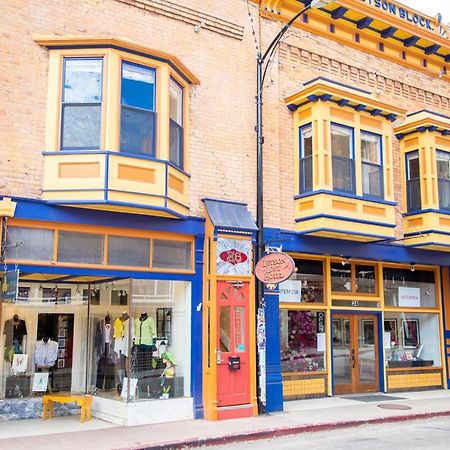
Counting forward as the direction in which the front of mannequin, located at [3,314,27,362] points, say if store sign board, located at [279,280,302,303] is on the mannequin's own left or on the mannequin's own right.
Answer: on the mannequin's own left

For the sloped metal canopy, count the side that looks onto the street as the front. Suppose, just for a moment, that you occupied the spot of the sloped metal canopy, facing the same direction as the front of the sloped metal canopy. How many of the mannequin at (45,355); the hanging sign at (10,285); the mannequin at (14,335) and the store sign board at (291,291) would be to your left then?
1

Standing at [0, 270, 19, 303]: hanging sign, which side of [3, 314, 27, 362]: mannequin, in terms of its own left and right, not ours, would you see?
front

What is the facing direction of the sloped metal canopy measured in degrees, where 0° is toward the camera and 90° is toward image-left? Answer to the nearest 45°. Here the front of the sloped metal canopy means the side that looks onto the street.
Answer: approximately 315°

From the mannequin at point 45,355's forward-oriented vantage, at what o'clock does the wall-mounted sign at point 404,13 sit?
The wall-mounted sign is roughly at 9 o'clock from the mannequin.

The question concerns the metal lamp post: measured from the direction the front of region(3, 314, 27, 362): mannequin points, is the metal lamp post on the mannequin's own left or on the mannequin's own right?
on the mannequin's own left
